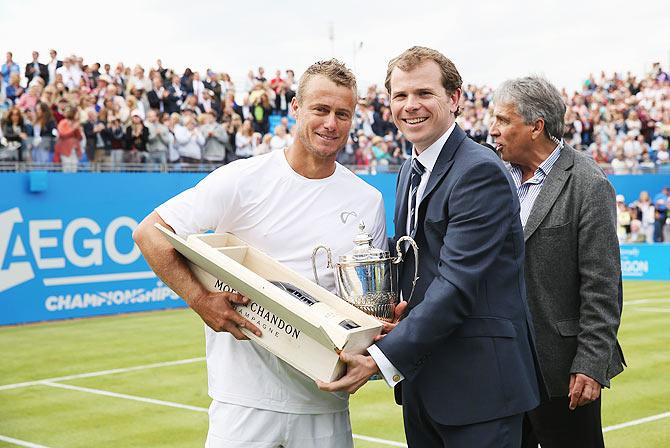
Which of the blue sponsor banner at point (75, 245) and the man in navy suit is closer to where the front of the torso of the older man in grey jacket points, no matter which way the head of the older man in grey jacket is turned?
the man in navy suit

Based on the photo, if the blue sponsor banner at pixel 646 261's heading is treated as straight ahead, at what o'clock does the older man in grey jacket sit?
The older man in grey jacket is roughly at 12 o'clock from the blue sponsor banner.

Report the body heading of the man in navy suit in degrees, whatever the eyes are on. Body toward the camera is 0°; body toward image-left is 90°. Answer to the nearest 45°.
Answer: approximately 45°

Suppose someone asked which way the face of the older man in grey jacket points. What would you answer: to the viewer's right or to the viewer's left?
to the viewer's left

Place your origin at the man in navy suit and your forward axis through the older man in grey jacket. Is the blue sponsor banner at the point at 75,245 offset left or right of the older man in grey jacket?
left

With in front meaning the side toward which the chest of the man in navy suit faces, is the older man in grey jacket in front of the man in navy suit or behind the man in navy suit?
behind

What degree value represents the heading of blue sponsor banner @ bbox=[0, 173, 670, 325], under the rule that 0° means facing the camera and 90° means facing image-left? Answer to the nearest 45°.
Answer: approximately 0°

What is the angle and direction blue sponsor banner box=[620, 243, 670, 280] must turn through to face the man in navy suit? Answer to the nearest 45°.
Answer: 0° — it already faces them
